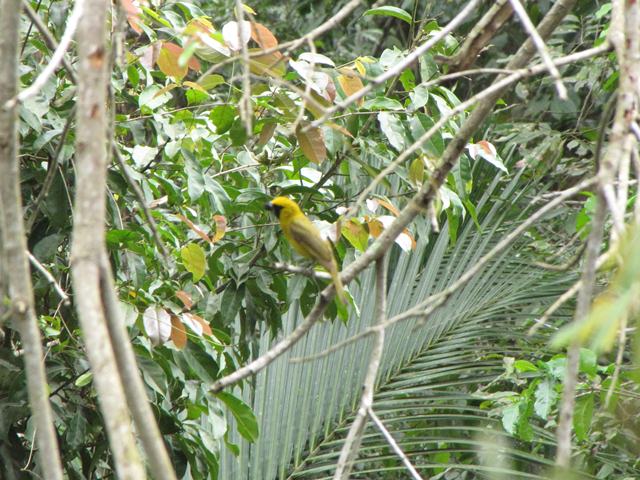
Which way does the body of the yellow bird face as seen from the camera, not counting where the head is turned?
to the viewer's left

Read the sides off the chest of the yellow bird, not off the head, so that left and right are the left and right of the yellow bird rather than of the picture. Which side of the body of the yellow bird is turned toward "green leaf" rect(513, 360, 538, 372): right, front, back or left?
back
